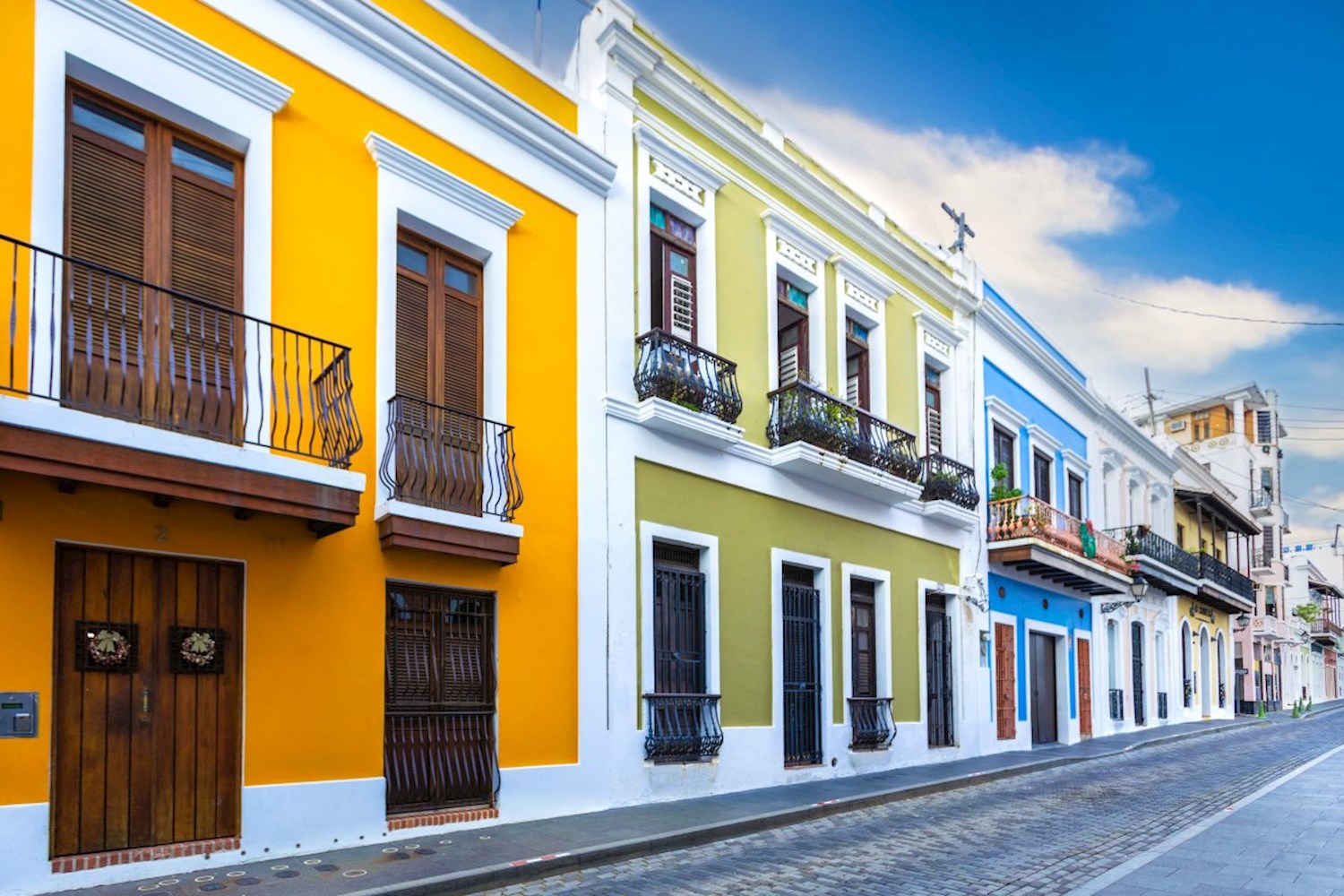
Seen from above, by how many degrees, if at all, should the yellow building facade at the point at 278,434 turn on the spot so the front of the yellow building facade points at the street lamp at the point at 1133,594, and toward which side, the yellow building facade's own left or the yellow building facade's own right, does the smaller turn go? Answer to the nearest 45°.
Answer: approximately 90° to the yellow building facade's own left
